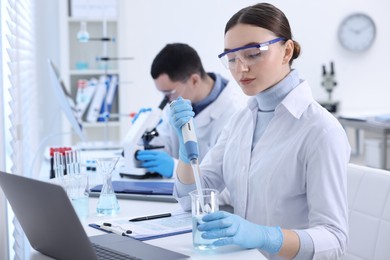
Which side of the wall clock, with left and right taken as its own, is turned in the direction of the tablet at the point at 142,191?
front

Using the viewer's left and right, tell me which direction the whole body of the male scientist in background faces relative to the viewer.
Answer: facing the viewer and to the left of the viewer

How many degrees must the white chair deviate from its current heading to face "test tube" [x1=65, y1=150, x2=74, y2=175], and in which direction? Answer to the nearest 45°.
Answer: approximately 45° to its right

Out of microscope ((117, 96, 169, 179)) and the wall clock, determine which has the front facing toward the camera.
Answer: the wall clock

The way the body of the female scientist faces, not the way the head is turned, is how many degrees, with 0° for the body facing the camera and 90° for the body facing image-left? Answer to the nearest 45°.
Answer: approximately 45°

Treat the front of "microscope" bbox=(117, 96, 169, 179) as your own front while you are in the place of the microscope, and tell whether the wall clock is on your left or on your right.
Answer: on your left

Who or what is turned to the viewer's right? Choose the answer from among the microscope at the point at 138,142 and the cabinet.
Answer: the microscope

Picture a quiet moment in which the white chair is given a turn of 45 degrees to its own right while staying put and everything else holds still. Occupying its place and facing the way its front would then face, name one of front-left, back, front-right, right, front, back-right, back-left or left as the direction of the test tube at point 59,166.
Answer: front

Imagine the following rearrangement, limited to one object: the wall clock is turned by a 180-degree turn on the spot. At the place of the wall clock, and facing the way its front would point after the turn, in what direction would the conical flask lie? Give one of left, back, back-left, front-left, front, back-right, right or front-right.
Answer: back

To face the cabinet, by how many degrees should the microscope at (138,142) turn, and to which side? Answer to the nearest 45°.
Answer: approximately 90° to its left

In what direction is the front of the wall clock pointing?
toward the camera

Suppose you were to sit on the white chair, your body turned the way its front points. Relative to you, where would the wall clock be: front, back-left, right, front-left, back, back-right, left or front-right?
back-right

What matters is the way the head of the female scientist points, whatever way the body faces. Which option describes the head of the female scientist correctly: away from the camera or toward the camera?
toward the camera

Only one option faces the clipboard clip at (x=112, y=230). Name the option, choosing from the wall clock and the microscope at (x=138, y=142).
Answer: the wall clock

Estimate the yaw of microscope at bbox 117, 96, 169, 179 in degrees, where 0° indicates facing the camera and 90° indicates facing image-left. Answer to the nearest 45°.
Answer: approximately 270°

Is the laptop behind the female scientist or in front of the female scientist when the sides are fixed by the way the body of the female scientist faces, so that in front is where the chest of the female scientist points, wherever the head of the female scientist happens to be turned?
in front
